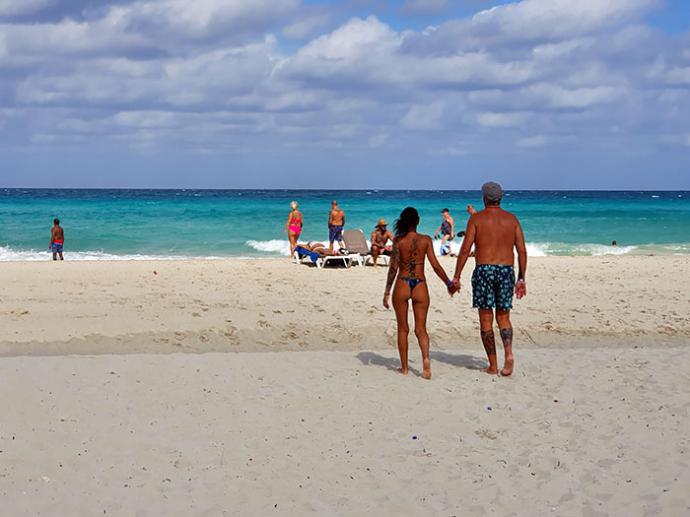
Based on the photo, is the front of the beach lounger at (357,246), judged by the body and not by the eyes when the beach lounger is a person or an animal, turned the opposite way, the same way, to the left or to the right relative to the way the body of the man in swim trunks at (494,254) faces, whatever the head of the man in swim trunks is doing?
to the right

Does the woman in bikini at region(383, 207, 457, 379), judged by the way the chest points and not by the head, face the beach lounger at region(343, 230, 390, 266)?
yes

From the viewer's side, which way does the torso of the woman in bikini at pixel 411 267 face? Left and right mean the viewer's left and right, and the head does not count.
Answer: facing away from the viewer

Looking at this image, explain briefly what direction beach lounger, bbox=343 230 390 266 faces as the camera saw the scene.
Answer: facing to the right of the viewer

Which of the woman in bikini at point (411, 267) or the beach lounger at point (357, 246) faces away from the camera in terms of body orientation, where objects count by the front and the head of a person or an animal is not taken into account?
the woman in bikini

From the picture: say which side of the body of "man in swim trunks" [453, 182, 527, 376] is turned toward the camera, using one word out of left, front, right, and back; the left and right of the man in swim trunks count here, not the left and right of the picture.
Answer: back

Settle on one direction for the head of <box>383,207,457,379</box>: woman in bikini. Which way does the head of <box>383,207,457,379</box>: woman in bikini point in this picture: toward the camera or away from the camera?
away from the camera

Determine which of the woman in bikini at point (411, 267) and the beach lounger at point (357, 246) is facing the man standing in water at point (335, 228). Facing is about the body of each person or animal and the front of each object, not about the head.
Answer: the woman in bikini
